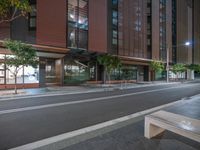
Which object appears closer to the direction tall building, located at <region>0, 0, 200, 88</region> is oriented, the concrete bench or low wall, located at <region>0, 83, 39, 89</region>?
the concrete bench

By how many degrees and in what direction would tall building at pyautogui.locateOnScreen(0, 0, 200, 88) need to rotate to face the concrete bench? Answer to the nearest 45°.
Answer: approximately 45° to its right

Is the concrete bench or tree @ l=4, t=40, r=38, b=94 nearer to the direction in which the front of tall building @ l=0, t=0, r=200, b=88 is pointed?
the concrete bench

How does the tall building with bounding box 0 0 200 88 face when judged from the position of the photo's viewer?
facing the viewer and to the right of the viewer

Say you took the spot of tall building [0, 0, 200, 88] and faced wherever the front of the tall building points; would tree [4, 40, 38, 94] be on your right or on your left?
on your right

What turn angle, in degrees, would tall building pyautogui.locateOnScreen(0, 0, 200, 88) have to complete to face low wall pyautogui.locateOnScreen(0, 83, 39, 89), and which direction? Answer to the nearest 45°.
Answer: approximately 90° to its right
